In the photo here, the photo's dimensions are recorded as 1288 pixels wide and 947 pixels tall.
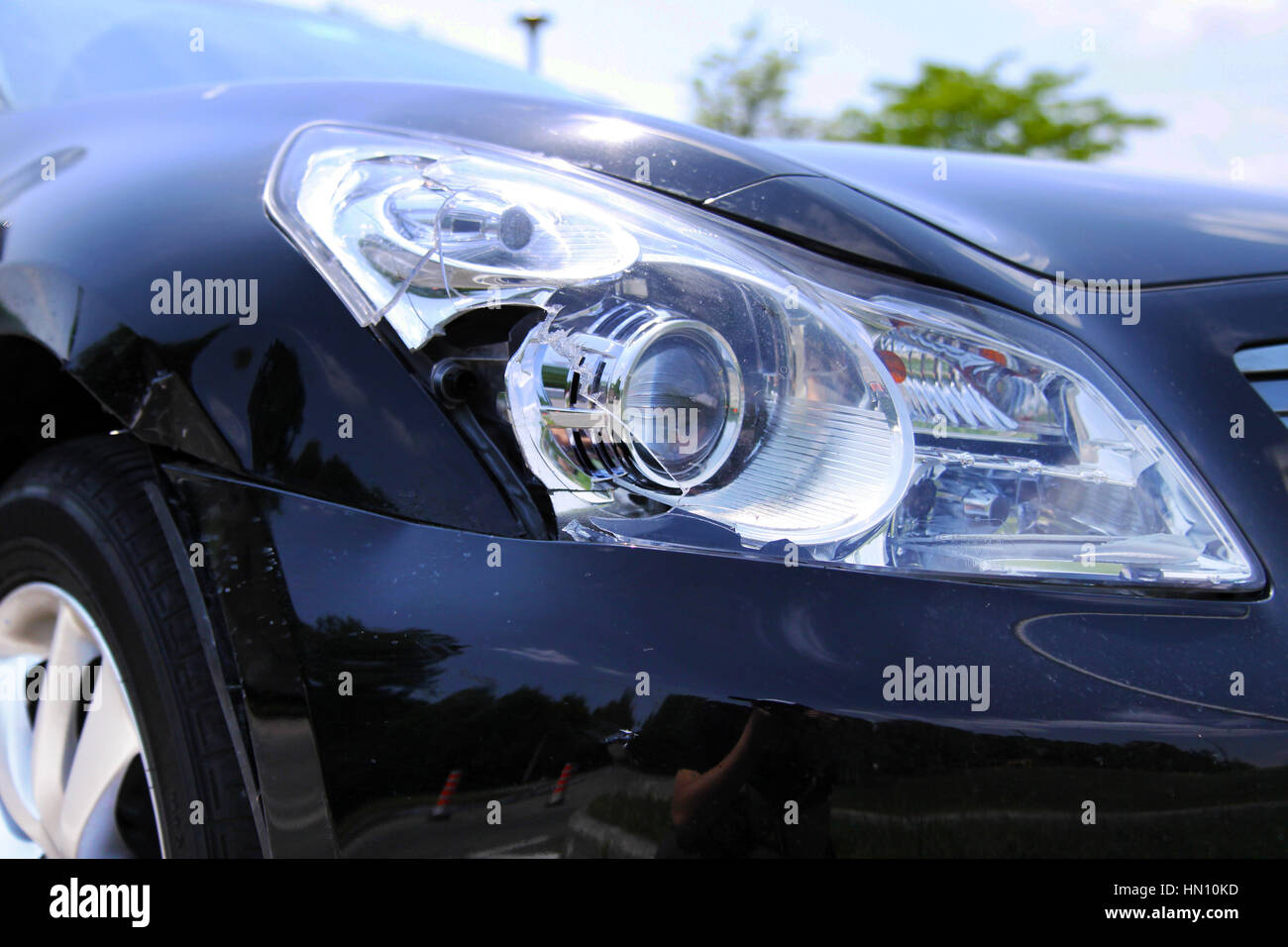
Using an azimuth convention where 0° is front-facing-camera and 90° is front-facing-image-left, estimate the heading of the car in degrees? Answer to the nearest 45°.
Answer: approximately 315°

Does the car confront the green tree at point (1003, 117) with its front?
no
